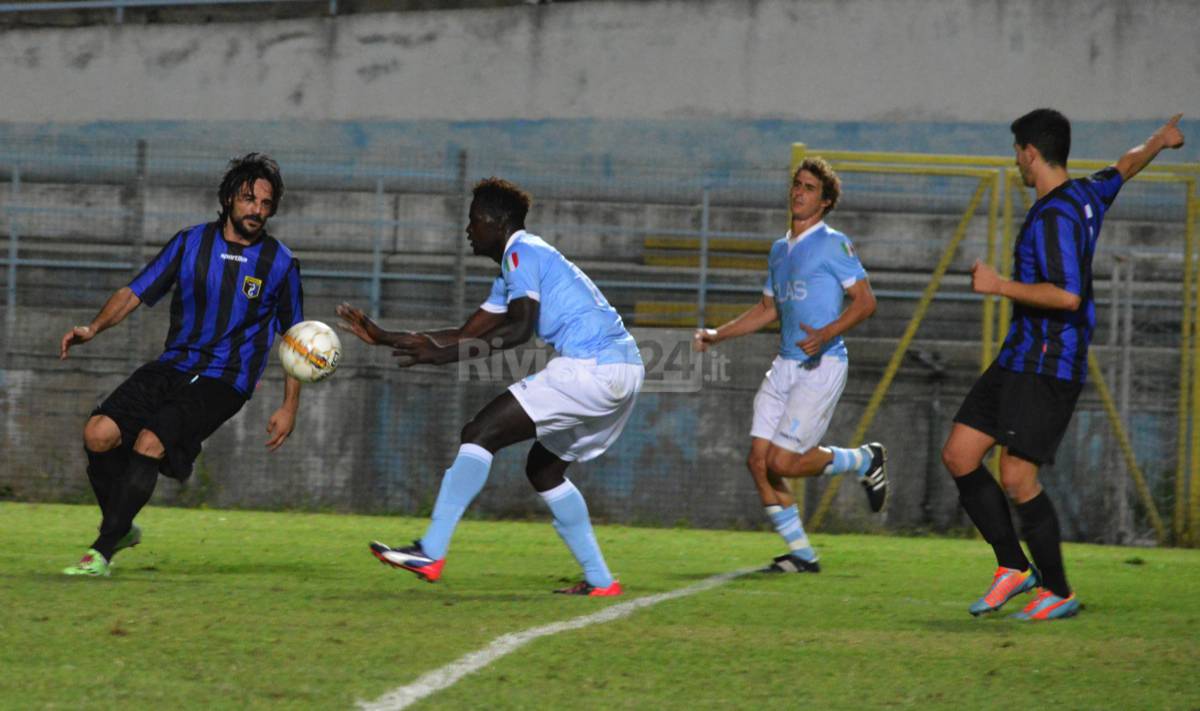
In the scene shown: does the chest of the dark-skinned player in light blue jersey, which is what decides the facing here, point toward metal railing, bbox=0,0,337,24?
no

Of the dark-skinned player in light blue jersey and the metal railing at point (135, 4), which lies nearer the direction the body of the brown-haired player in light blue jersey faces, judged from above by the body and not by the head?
the dark-skinned player in light blue jersey

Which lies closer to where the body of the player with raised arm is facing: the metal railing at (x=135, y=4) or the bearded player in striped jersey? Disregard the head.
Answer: the bearded player in striped jersey

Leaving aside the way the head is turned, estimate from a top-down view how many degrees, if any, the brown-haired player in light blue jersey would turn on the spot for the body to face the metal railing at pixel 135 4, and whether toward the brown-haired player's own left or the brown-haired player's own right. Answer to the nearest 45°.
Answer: approximately 90° to the brown-haired player's own right

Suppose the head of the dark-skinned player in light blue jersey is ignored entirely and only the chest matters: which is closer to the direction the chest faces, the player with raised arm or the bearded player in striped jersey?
the bearded player in striped jersey

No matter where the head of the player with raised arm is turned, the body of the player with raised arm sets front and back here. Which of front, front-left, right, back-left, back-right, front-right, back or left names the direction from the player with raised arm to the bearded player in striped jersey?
front

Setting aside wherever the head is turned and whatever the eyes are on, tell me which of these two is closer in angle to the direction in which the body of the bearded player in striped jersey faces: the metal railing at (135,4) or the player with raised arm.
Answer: the player with raised arm

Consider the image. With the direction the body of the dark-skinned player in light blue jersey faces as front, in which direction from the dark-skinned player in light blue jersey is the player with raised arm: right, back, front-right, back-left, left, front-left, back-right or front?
back

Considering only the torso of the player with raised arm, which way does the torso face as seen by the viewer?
to the viewer's left

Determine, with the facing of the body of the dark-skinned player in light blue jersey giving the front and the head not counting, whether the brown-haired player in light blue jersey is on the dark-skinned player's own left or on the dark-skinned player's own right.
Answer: on the dark-skinned player's own right

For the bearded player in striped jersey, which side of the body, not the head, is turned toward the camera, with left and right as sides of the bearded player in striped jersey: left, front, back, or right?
front

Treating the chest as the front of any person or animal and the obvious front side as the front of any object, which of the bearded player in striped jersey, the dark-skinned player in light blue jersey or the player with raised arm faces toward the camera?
the bearded player in striped jersey

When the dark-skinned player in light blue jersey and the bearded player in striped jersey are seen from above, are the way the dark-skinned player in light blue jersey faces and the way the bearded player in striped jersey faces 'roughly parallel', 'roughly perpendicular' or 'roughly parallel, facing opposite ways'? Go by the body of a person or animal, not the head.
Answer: roughly perpendicular

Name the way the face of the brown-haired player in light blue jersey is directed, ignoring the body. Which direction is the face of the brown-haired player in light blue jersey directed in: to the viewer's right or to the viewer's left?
to the viewer's left

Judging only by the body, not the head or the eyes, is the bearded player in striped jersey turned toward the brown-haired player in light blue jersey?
no

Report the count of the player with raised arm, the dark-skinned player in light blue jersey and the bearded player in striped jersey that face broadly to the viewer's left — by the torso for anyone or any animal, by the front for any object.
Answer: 2

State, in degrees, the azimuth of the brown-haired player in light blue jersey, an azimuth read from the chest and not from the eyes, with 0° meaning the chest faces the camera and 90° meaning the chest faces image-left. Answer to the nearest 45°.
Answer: approximately 45°

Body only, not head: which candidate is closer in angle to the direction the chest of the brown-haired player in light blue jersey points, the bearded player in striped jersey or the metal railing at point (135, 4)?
the bearded player in striped jersey

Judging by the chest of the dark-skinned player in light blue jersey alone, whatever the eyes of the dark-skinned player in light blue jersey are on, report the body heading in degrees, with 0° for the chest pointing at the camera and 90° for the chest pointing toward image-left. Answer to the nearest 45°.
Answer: approximately 90°

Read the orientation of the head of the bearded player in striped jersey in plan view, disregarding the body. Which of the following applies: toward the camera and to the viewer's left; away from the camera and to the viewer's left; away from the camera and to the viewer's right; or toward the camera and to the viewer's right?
toward the camera and to the viewer's right
